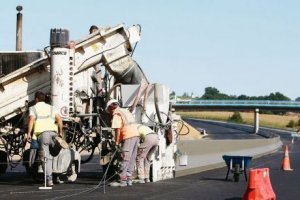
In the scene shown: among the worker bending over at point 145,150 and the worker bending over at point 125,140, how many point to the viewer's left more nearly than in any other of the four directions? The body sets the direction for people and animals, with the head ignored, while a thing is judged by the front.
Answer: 2

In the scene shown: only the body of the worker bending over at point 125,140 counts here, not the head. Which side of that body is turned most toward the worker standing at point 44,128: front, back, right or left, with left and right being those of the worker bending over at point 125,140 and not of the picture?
front

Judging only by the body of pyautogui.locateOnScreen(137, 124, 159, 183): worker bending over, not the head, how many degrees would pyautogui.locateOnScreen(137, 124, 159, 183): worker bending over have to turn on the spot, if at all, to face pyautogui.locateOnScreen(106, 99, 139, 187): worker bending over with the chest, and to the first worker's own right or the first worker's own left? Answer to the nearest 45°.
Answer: approximately 45° to the first worker's own left

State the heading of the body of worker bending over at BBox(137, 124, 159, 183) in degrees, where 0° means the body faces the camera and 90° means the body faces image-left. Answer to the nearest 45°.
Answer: approximately 90°

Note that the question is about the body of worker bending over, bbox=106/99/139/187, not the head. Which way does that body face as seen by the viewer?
to the viewer's left

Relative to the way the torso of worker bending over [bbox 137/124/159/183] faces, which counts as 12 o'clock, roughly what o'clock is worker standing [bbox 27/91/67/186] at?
worker standing [bbox 27/91/67/186] is roughly at 11 o'clock from worker bending over [bbox 137/124/159/183].
